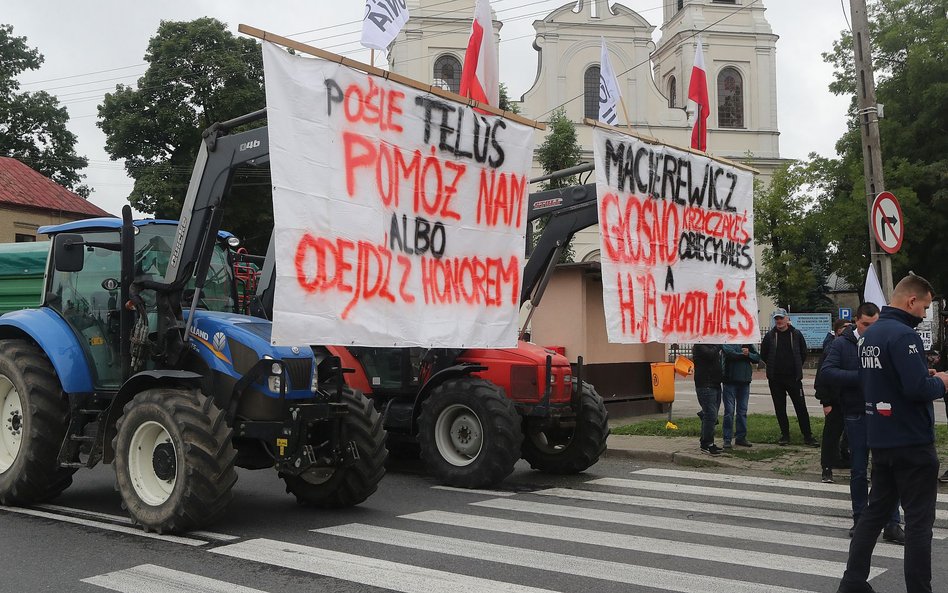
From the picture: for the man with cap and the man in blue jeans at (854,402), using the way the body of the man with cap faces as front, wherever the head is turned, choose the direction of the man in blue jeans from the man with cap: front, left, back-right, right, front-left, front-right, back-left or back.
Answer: front

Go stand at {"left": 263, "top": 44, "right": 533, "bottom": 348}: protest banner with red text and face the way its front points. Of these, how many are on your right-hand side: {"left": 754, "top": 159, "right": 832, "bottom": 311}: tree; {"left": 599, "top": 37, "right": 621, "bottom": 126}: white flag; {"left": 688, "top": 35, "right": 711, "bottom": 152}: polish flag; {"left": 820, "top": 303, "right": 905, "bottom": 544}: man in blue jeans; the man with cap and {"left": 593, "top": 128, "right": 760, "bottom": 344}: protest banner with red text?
0

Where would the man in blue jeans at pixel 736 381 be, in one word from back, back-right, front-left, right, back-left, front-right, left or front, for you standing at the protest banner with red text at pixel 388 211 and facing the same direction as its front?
left

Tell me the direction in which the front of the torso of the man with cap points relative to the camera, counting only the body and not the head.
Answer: toward the camera

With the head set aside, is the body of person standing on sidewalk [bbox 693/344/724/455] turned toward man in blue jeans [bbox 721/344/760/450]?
no

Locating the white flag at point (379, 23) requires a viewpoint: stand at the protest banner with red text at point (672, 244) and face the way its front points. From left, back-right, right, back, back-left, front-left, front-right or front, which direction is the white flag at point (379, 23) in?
right

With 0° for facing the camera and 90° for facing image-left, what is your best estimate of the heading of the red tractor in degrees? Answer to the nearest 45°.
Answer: approximately 315°

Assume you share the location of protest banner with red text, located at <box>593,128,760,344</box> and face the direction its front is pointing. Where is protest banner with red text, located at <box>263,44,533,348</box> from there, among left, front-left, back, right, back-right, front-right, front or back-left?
right

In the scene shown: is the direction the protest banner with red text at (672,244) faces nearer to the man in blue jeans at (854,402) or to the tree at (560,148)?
the man in blue jeans

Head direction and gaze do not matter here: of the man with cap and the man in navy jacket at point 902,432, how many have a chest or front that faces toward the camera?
1

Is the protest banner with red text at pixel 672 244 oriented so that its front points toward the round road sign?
no

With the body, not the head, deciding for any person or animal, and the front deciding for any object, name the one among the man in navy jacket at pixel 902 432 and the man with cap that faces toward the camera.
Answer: the man with cap

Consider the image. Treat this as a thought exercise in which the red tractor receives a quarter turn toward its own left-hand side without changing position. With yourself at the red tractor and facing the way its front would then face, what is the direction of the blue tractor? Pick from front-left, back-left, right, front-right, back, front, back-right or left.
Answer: back

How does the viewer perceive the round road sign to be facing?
facing the viewer and to the right of the viewer
